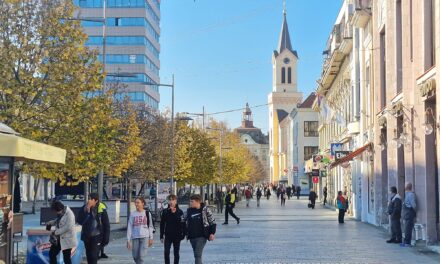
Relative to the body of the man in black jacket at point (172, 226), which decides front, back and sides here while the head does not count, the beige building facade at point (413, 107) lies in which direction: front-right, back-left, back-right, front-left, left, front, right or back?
back-left

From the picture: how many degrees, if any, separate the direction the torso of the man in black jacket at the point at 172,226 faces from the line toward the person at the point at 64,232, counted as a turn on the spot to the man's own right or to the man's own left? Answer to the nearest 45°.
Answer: approximately 45° to the man's own right

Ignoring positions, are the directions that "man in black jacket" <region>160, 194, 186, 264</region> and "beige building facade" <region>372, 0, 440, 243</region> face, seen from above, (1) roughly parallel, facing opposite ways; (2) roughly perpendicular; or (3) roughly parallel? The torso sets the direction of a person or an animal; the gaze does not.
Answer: roughly perpendicular

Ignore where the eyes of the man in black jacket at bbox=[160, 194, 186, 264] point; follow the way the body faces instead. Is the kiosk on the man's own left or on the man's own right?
on the man's own right

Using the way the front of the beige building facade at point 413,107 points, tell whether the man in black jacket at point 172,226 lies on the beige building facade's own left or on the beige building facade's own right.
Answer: on the beige building facade's own left
